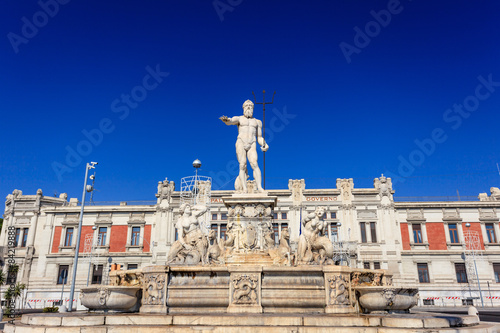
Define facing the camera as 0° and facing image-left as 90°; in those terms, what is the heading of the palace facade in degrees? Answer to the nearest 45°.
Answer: approximately 0°
